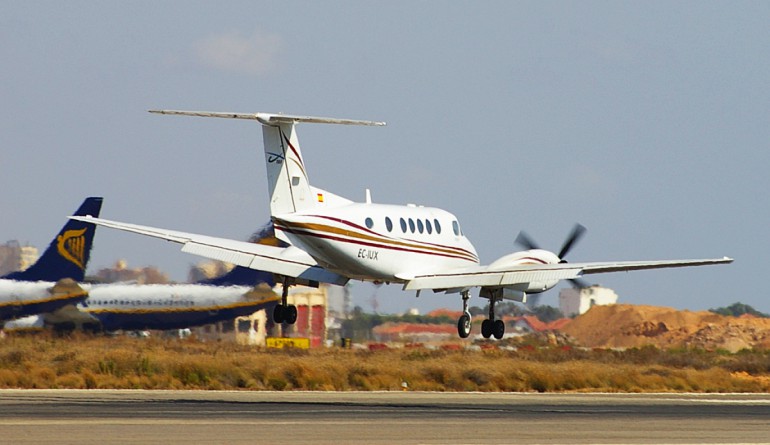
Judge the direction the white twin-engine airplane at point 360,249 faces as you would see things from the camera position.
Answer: facing away from the viewer and to the right of the viewer
